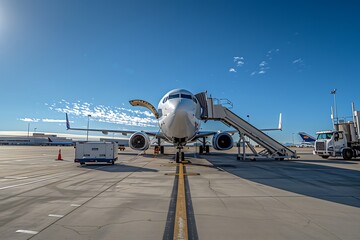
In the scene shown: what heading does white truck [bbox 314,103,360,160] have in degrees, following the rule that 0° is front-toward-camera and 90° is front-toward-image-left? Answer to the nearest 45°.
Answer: approximately 45°

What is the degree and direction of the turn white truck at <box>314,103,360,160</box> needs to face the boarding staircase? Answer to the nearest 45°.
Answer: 0° — it already faces it
